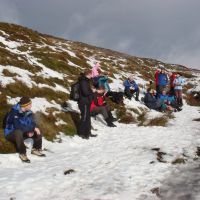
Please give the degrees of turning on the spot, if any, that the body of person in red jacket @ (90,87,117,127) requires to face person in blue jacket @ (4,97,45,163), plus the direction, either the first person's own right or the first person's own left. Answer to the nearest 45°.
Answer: approximately 90° to the first person's own right

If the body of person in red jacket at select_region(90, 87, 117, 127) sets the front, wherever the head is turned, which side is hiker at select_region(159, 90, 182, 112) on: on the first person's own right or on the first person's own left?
on the first person's own left

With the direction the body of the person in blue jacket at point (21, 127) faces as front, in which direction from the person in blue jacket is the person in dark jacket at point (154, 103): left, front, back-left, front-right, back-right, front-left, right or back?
left

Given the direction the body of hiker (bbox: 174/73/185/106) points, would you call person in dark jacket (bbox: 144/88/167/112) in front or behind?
in front

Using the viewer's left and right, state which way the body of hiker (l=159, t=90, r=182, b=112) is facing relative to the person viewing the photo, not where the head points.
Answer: facing the viewer and to the right of the viewer

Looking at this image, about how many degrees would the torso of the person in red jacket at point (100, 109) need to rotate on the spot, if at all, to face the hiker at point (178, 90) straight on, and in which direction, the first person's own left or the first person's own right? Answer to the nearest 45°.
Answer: approximately 90° to the first person's own left

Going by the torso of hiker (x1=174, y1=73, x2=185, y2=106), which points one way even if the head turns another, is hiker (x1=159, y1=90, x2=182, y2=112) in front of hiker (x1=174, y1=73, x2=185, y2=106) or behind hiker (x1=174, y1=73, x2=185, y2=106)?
in front

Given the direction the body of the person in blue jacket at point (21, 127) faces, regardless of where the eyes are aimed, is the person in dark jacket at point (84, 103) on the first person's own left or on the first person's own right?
on the first person's own left

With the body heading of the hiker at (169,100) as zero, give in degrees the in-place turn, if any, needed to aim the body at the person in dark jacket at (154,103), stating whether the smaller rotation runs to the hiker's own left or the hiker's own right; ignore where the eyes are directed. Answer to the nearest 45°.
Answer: approximately 90° to the hiker's own right
